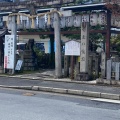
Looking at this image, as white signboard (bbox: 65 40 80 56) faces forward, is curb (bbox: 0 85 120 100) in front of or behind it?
in front

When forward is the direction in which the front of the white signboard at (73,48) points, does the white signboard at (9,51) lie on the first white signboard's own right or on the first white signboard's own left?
on the first white signboard's own right

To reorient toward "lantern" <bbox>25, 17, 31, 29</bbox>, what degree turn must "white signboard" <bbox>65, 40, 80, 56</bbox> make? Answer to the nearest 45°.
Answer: approximately 135° to its right

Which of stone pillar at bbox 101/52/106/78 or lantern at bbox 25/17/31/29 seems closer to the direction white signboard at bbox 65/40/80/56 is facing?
the stone pillar

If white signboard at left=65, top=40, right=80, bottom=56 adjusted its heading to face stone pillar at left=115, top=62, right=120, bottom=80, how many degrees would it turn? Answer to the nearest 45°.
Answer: approximately 45° to its left

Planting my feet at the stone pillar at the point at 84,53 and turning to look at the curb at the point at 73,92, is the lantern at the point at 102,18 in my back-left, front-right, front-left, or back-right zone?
back-left

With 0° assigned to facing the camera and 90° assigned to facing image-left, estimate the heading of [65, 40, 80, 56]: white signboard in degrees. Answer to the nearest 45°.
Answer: approximately 0°

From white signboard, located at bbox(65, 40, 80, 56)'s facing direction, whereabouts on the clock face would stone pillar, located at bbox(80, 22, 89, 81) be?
The stone pillar is roughly at 10 o'clock from the white signboard.
